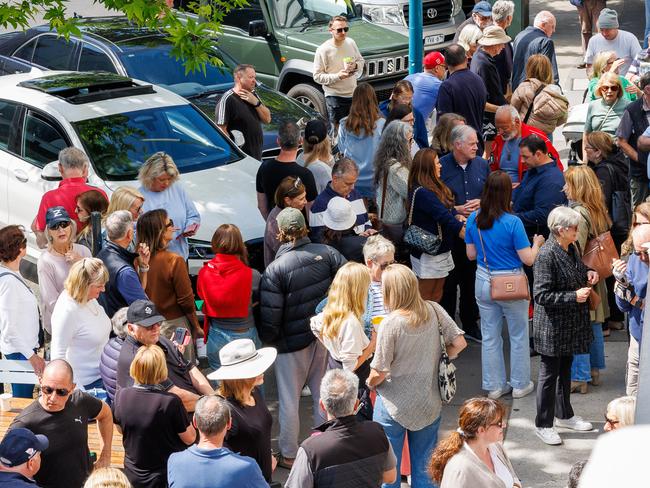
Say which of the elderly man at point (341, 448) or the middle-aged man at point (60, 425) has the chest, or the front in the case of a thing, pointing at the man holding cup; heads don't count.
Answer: the elderly man at point (341, 448)

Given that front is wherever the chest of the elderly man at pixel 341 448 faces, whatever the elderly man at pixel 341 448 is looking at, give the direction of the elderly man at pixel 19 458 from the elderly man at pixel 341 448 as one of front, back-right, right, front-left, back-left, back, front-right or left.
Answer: left

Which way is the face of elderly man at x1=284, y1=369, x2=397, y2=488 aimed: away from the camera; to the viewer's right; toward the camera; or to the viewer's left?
away from the camera

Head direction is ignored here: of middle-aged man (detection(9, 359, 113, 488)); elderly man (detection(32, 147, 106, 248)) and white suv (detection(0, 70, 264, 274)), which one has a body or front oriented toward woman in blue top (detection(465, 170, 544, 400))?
the white suv

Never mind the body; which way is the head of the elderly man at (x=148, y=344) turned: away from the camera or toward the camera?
toward the camera

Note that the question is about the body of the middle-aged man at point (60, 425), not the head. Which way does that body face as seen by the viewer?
toward the camera

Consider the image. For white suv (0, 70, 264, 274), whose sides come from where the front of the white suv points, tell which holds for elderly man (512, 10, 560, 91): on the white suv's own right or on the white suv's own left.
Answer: on the white suv's own left

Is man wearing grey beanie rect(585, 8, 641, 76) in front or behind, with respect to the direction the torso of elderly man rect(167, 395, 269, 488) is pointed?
in front

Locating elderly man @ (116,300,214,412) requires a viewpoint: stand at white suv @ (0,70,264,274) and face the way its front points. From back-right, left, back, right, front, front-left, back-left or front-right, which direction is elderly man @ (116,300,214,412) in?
front-right

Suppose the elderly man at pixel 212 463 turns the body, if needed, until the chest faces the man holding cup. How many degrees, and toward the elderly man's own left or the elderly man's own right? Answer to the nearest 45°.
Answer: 0° — they already face them

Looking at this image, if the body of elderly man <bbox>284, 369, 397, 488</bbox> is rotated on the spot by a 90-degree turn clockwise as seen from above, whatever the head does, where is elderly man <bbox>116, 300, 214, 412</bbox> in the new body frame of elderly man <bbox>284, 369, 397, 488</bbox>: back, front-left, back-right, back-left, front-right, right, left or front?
back-left

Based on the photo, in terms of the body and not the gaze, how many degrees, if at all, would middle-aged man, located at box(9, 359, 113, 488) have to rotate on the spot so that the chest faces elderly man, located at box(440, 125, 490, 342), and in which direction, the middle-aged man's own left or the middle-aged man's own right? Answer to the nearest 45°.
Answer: approximately 135° to the middle-aged man's own left

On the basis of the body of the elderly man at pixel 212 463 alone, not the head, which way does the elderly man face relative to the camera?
away from the camera

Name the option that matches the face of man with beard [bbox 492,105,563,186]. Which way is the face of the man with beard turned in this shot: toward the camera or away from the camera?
toward the camera

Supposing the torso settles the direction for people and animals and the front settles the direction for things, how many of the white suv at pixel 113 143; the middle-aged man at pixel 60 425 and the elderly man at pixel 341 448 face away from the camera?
1

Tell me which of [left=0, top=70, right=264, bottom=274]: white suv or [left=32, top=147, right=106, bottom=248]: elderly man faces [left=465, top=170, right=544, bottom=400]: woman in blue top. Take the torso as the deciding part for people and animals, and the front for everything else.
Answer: the white suv

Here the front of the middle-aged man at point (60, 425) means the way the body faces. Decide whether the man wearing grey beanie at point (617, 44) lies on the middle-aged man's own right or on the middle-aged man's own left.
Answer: on the middle-aged man's own left

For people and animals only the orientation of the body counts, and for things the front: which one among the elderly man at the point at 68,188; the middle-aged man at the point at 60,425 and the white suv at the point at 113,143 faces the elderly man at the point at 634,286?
the white suv
